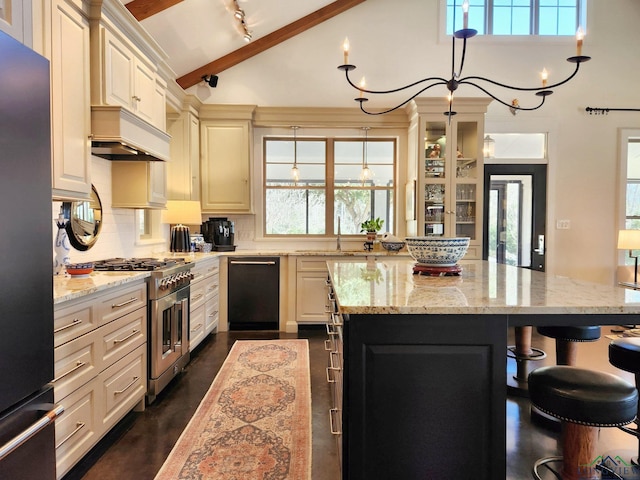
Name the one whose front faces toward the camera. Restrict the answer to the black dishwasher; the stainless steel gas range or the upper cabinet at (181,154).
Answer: the black dishwasher

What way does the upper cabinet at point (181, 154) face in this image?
to the viewer's right

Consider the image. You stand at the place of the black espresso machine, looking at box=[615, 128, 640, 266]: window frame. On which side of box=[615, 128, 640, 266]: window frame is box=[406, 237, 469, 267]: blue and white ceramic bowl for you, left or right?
right

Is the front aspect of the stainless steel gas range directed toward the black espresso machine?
no

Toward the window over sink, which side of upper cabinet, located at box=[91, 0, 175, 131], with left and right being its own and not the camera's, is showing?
left

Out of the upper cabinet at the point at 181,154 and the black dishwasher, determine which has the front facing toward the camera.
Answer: the black dishwasher

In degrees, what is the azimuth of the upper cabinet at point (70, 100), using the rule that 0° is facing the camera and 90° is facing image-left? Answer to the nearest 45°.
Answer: approximately 315°

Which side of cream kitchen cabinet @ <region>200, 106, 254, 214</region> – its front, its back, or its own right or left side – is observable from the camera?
front

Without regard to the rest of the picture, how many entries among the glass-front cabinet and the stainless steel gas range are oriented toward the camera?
1

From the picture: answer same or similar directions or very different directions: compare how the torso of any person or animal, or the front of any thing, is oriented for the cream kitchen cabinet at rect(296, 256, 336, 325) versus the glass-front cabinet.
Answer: same or similar directions

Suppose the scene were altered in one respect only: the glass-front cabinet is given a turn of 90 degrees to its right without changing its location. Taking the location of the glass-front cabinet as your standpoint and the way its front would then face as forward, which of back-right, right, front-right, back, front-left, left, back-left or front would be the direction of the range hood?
front-left

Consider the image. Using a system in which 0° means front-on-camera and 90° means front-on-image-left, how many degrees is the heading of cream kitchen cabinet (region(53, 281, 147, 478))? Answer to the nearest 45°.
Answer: approximately 315°

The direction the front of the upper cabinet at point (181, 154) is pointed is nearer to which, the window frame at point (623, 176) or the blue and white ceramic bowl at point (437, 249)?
the window frame

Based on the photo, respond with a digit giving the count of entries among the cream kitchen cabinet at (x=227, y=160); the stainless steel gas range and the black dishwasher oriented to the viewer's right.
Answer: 1

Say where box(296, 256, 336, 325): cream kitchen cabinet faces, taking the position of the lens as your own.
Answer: facing the viewer

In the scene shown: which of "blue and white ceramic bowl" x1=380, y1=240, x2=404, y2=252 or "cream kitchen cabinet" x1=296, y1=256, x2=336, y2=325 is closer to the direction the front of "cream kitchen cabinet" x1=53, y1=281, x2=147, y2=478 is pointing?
the blue and white ceramic bowl

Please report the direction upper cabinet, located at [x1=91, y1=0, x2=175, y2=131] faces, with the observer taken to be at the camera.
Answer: facing the viewer and to the right of the viewer

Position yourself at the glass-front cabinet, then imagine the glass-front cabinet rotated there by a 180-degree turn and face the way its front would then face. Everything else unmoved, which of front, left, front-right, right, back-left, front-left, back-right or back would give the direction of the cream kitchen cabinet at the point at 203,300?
back-left

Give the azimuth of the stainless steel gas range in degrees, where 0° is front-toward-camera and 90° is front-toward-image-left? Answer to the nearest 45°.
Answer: approximately 270°

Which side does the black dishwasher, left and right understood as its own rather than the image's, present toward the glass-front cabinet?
left

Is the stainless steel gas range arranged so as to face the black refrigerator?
no

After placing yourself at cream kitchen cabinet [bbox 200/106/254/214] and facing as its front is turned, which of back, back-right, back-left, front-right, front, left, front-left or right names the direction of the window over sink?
left
